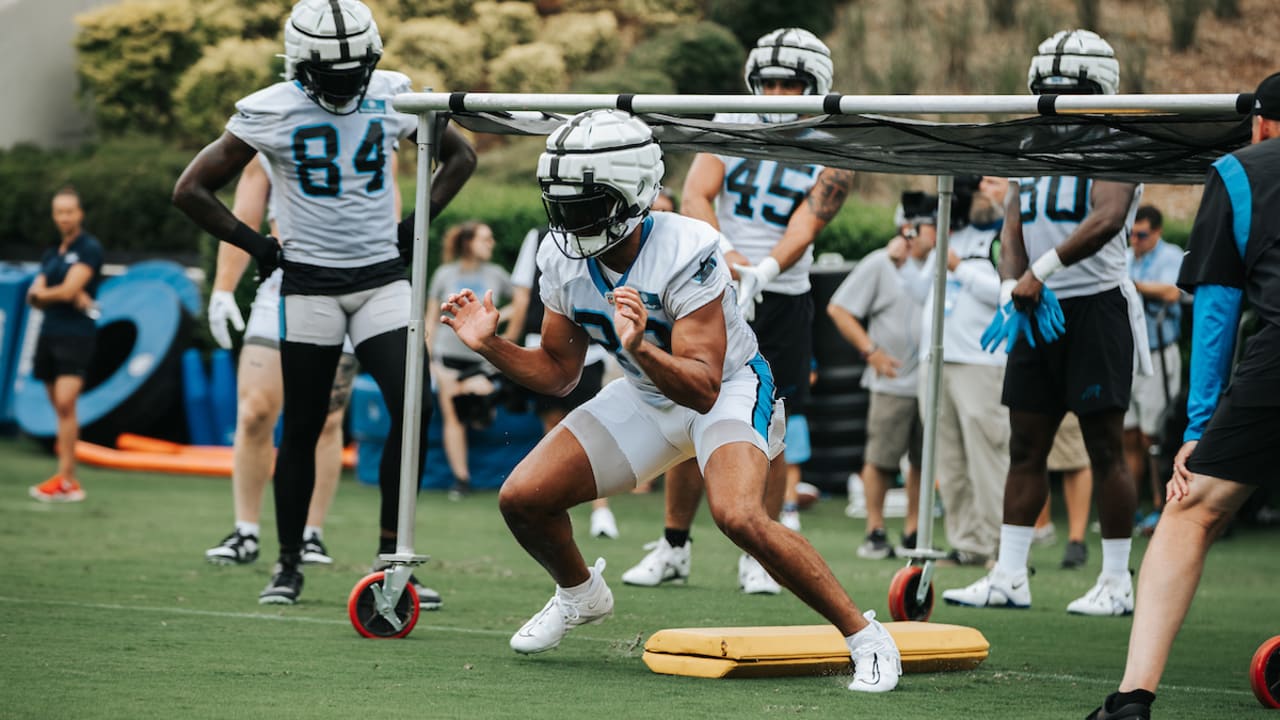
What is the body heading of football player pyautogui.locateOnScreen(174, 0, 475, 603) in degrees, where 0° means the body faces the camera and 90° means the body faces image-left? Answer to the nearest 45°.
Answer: approximately 0°

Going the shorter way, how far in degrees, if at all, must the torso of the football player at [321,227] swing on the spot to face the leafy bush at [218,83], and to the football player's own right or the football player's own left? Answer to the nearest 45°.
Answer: approximately 180°

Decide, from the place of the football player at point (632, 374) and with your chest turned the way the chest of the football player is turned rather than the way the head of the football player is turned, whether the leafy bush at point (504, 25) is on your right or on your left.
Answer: on your right

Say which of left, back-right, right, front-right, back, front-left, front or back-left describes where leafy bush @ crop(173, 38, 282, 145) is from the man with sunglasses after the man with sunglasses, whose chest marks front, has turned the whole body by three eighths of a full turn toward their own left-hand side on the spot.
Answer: back-left

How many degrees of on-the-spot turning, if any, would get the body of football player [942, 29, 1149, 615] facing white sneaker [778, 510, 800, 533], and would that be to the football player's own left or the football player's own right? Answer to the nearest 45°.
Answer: approximately 90° to the football player's own right

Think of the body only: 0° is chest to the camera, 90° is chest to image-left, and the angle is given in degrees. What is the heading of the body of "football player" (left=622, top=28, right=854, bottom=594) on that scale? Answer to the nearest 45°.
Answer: approximately 0°

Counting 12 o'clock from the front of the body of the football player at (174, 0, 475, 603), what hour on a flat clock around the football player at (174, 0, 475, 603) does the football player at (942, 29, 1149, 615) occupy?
the football player at (942, 29, 1149, 615) is roughly at 9 o'clock from the football player at (174, 0, 475, 603).

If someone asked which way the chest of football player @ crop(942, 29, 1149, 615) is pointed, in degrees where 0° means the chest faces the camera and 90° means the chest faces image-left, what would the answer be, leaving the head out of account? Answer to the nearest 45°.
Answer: approximately 45°

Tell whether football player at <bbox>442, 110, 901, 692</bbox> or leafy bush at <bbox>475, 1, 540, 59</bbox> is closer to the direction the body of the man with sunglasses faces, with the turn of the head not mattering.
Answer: the football player

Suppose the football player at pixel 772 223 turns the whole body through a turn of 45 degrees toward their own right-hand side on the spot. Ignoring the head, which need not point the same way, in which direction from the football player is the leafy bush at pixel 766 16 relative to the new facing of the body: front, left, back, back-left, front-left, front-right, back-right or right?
back-right

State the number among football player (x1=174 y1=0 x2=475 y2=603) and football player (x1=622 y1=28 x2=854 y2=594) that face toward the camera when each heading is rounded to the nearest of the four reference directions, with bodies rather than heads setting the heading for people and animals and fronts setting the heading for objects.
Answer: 2
